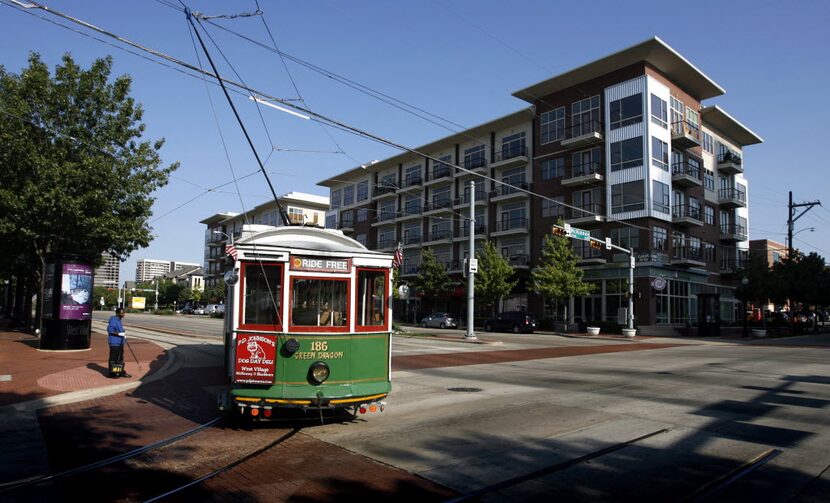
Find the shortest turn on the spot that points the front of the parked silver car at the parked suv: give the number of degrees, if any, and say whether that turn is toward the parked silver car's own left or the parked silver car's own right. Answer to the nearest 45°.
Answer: approximately 180°

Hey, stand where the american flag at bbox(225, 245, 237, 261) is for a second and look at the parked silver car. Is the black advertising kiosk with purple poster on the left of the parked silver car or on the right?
left

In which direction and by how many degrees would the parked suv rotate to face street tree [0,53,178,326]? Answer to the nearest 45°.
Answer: approximately 90° to its left

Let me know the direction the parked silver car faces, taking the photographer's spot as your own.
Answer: facing away from the viewer and to the left of the viewer

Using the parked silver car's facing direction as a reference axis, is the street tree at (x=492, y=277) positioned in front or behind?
behind

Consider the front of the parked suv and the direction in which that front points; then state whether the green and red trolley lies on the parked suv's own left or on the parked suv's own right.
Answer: on the parked suv's own left

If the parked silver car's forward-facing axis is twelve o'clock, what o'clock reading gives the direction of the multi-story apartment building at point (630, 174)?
The multi-story apartment building is roughly at 5 o'clock from the parked silver car.

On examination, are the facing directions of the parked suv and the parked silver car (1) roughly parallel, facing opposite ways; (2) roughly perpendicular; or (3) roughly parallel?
roughly parallel

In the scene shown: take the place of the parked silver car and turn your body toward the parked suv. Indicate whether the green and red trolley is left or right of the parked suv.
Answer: right

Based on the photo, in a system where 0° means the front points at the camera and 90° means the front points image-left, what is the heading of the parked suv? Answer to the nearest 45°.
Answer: approximately 135°
